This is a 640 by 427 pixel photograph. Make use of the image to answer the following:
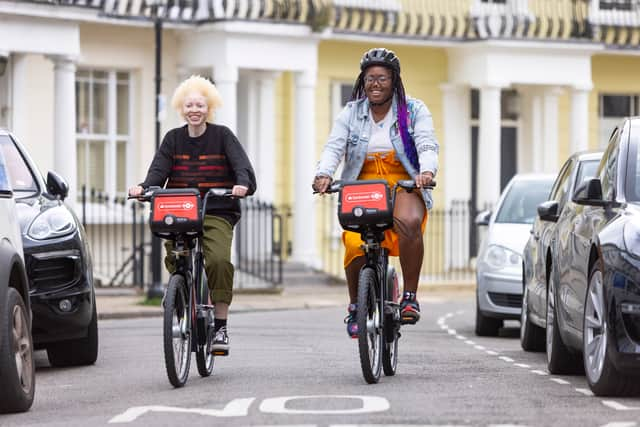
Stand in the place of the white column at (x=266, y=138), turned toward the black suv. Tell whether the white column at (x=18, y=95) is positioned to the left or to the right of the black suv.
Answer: right

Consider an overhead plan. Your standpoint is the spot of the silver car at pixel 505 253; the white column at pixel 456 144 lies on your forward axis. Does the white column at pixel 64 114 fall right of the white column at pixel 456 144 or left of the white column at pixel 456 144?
left

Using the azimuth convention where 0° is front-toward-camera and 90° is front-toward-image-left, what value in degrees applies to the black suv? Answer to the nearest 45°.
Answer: approximately 0°

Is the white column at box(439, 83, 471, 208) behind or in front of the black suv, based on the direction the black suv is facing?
behind

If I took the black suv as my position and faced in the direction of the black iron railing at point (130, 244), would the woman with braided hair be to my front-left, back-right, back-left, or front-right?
back-right

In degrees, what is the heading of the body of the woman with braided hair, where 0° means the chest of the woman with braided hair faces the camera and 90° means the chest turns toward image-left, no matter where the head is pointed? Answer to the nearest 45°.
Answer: approximately 0°

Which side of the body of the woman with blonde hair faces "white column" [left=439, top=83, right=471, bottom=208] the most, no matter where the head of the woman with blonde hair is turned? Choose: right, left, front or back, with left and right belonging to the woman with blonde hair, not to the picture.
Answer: back
